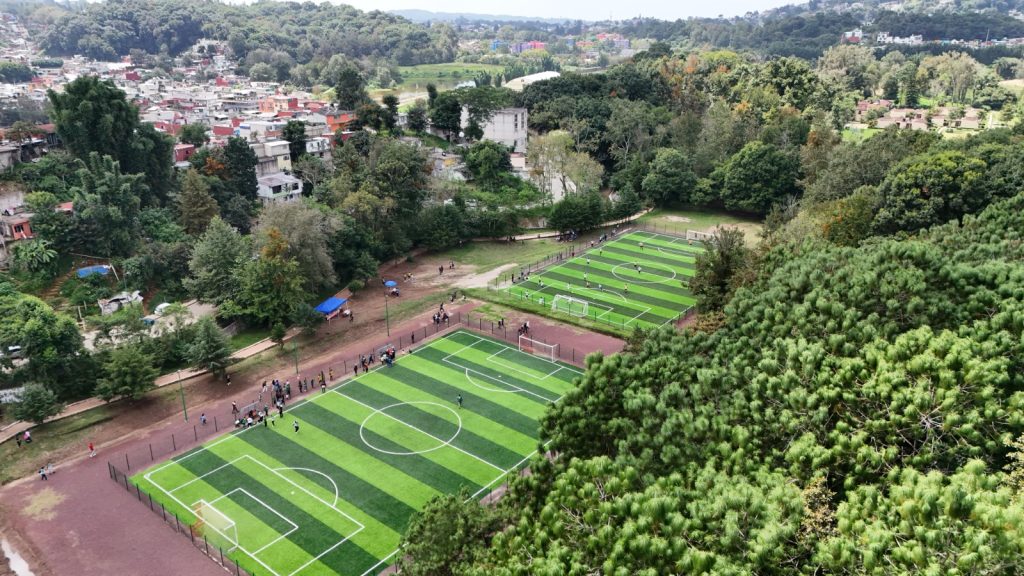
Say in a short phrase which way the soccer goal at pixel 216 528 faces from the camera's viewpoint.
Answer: facing away from the viewer and to the right of the viewer

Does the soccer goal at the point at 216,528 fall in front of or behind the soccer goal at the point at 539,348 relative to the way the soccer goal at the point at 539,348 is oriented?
in front

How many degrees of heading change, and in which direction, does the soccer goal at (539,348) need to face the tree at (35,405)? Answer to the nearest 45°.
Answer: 0° — it already faces it

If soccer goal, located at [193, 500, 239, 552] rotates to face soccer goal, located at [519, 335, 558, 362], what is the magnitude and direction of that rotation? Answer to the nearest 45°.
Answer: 0° — it already faces it

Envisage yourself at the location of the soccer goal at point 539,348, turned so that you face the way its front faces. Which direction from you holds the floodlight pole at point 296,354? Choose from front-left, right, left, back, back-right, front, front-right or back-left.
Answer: front-right

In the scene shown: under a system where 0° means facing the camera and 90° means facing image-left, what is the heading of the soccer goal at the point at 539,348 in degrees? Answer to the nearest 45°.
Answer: approximately 45°

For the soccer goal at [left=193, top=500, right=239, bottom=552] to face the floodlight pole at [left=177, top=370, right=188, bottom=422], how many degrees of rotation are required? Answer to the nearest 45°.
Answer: approximately 45° to its left

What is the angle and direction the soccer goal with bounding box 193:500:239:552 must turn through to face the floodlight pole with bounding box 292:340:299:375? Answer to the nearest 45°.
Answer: approximately 45° to its left

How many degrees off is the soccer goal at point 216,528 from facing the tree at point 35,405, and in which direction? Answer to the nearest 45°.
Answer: approximately 90° to its left
